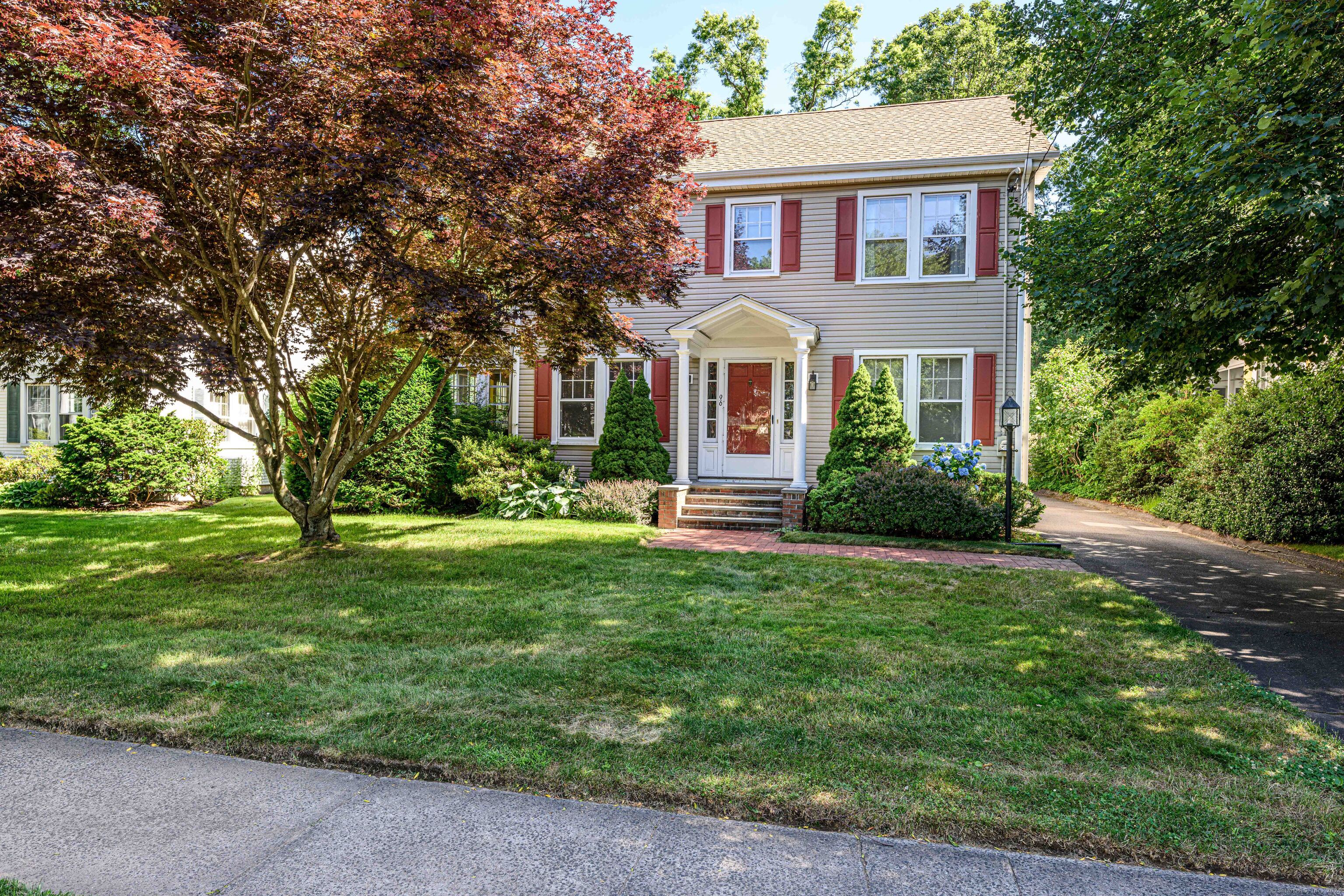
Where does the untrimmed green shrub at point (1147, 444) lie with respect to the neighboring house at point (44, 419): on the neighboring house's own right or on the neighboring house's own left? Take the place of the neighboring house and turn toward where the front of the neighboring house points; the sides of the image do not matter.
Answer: on the neighboring house's own left

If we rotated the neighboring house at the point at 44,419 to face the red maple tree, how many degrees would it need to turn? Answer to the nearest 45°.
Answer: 0° — it already faces it

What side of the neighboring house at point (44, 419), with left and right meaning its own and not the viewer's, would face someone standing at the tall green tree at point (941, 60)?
left

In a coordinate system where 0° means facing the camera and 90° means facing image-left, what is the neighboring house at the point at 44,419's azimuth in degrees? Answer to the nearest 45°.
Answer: approximately 0°

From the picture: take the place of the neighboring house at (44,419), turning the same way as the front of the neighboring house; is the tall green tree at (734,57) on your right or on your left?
on your left

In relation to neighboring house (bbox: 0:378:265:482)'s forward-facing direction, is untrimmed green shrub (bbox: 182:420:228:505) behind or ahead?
ahead

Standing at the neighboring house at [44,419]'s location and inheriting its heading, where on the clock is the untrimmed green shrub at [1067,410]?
The untrimmed green shrub is roughly at 10 o'clock from the neighboring house.

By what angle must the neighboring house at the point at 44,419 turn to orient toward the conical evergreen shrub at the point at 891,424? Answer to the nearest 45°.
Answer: approximately 45° to its left

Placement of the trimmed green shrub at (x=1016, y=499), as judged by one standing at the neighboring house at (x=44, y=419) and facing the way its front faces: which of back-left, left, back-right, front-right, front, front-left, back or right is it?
front-left

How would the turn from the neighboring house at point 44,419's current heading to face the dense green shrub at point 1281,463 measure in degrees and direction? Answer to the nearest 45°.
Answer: approximately 45° to its left

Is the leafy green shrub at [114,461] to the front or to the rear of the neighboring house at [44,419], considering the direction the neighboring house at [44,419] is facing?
to the front

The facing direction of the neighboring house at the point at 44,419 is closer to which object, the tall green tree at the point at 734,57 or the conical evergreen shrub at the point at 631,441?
the conical evergreen shrub

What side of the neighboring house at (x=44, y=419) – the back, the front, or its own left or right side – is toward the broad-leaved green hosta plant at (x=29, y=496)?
front

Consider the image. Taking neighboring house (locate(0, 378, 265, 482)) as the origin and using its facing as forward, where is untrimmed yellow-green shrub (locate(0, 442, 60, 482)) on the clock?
The untrimmed yellow-green shrub is roughly at 12 o'clock from the neighboring house.
